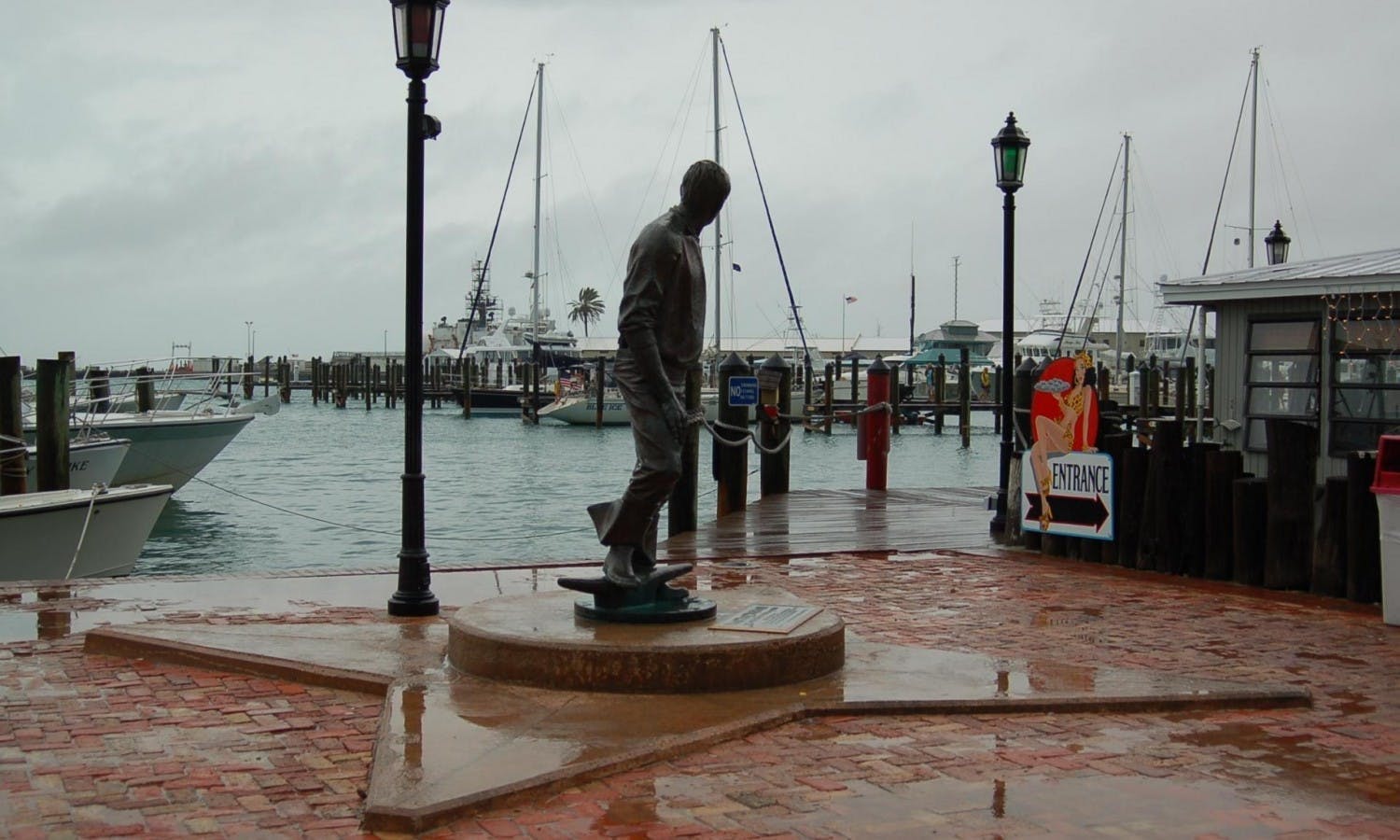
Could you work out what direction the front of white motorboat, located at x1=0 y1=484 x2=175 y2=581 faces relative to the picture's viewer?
facing to the right of the viewer

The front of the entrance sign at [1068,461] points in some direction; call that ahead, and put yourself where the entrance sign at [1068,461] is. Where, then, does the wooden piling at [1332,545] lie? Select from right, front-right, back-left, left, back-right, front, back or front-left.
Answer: front-left

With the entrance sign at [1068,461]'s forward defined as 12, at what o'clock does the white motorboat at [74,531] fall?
The white motorboat is roughly at 3 o'clock from the entrance sign.

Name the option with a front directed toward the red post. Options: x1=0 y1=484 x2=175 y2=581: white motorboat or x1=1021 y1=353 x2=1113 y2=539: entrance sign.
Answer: the white motorboat

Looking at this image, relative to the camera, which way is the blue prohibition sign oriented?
toward the camera

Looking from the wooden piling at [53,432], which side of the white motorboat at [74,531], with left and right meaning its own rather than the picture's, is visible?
left

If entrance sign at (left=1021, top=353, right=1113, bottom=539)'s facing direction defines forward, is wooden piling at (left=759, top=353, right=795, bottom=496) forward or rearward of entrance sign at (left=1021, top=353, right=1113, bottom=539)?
rearward

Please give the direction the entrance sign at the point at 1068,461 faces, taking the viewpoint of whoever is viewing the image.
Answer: facing the viewer

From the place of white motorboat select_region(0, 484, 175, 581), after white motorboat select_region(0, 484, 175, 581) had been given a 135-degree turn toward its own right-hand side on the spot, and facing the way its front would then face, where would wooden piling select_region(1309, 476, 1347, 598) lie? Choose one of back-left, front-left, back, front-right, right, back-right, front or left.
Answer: left

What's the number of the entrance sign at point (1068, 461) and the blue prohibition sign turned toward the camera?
2

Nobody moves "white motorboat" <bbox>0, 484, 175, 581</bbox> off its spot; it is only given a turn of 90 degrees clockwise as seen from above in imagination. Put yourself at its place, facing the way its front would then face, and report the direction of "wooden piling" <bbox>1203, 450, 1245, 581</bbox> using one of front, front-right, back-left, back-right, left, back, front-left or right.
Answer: front-left

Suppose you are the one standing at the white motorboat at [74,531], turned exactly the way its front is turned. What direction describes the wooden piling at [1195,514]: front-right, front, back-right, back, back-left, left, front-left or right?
front-right

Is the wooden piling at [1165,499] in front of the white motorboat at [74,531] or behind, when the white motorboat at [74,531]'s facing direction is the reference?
in front

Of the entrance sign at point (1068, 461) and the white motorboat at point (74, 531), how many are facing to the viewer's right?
1

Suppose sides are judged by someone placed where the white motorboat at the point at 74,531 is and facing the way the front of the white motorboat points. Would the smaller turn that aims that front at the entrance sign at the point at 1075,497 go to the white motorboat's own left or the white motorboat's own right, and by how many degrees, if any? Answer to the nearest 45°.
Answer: approximately 45° to the white motorboat's own right

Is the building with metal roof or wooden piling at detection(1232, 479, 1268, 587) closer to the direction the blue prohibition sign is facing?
the wooden piling

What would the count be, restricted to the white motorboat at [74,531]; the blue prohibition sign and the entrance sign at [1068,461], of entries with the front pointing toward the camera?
2

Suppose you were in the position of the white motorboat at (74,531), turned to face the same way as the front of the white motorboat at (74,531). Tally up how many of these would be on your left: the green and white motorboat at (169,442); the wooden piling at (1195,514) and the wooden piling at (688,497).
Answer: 1

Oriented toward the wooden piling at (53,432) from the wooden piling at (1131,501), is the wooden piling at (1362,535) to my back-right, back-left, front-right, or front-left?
back-left

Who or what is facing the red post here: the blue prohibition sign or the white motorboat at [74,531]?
the white motorboat
